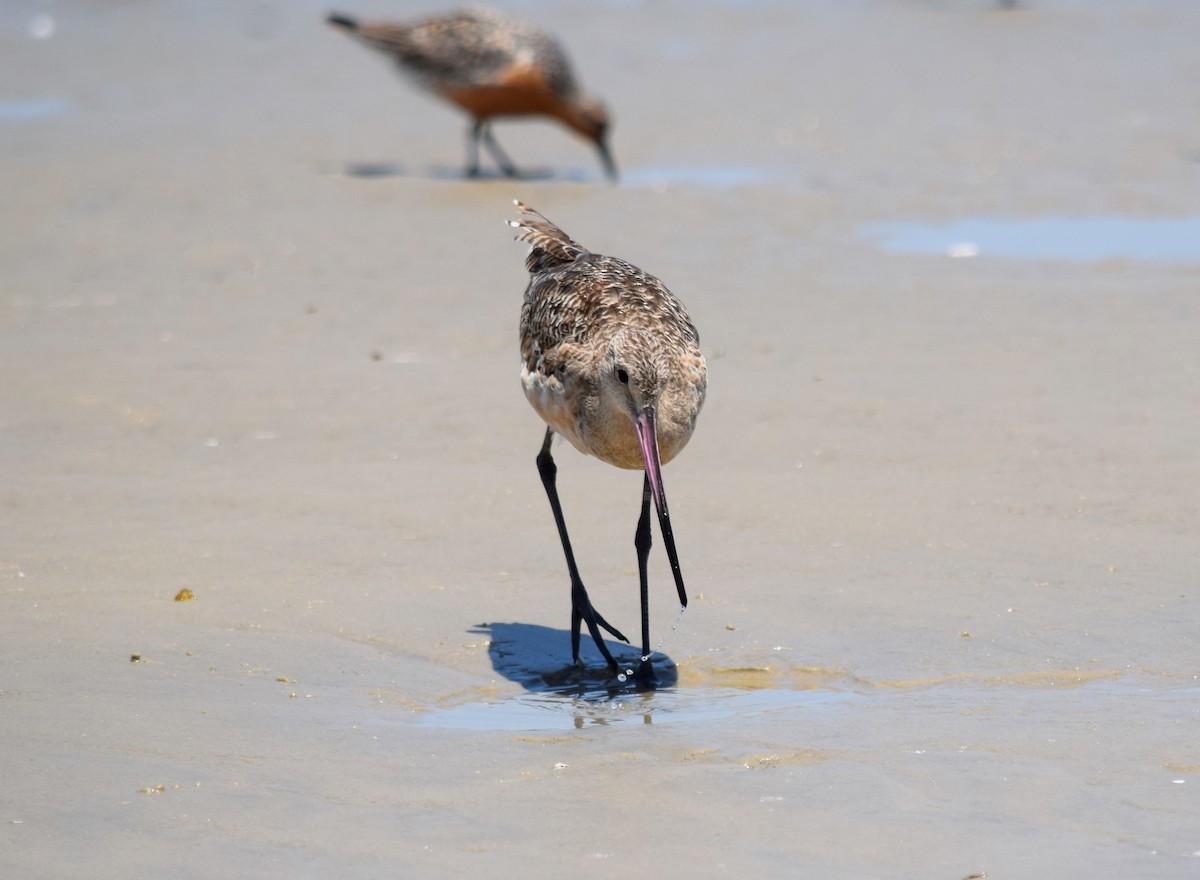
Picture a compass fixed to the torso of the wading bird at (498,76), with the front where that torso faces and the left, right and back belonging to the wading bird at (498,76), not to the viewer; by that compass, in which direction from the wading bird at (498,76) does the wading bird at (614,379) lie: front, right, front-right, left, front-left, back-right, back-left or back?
right

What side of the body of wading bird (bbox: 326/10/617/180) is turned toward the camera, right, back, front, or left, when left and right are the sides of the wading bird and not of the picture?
right
